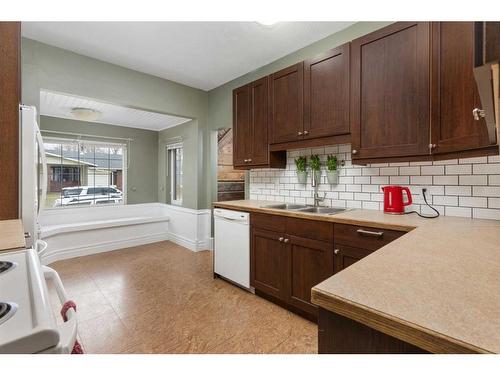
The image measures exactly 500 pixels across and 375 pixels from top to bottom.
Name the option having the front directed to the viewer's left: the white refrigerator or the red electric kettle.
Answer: the red electric kettle

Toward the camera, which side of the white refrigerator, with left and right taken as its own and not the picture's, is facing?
right

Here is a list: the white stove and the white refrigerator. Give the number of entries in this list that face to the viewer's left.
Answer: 0

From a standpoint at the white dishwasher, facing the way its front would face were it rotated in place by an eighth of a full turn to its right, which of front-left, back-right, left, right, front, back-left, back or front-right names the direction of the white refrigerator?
front-left

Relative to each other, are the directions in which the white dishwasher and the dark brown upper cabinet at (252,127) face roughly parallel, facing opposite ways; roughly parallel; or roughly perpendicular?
roughly parallel

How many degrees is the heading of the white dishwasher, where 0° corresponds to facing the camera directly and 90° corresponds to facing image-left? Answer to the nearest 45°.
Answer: approximately 45°

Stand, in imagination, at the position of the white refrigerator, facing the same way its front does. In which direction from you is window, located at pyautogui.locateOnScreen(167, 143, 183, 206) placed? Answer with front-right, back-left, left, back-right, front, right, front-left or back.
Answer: front-left

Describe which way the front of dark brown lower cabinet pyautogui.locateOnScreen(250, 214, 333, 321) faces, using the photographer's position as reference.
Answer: facing the viewer and to the left of the viewer

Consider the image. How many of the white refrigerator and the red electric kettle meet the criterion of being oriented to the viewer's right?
1

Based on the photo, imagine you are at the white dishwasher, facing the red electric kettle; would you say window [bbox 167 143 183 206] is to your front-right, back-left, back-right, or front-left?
back-left

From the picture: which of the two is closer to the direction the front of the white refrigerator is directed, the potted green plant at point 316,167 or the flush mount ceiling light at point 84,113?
the potted green plant

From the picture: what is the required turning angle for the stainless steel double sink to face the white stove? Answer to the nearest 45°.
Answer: approximately 45° to its left

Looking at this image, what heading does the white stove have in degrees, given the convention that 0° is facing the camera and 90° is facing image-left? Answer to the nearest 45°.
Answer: approximately 270°

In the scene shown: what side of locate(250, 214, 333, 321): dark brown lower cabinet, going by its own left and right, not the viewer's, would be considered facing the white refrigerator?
front

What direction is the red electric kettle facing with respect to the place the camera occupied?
facing to the left of the viewer

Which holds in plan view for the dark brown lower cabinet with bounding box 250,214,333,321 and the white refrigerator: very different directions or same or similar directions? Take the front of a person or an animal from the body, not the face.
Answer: very different directions
